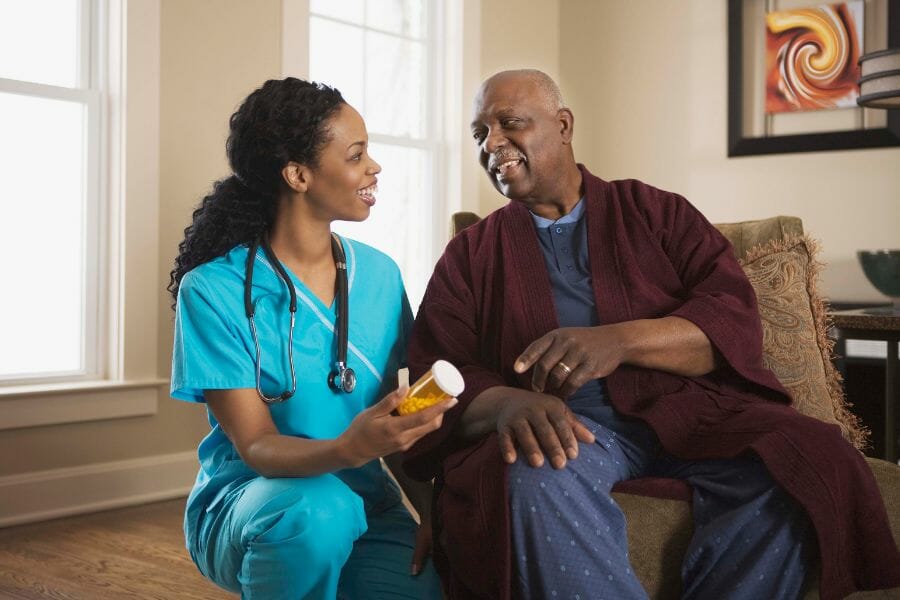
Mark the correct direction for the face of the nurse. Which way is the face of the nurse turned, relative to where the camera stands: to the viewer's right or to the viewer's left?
to the viewer's right

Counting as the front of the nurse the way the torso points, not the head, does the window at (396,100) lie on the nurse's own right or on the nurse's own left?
on the nurse's own left

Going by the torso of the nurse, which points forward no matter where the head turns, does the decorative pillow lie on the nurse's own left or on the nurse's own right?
on the nurse's own left

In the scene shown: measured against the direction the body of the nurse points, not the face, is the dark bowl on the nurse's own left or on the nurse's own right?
on the nurse's own left

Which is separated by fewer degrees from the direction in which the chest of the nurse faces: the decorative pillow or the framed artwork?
the decorative pillow

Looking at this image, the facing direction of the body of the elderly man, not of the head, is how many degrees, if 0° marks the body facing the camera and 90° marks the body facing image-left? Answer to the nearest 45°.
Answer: approximately 0°

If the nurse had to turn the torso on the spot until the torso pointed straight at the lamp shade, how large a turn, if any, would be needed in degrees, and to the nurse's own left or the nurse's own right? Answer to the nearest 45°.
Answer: approximately 90° to the nurse's own left
